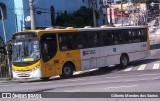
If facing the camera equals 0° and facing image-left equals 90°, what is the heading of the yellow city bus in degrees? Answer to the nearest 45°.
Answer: approximately 45°
